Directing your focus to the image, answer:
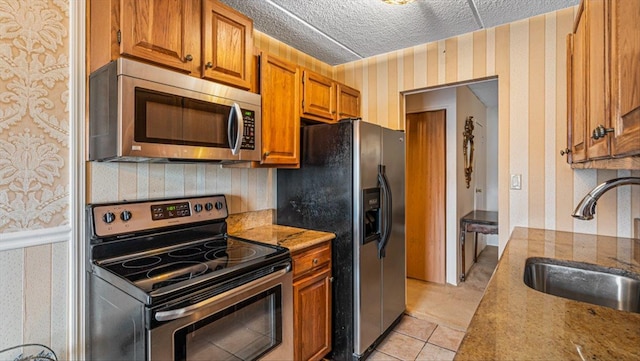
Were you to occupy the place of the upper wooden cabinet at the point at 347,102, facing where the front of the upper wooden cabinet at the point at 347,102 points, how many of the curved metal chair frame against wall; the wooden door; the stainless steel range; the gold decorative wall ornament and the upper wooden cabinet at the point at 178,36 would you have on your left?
2

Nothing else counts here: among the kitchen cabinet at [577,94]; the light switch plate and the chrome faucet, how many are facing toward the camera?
1

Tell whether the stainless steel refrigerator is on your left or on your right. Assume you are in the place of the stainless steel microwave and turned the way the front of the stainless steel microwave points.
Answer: on your left

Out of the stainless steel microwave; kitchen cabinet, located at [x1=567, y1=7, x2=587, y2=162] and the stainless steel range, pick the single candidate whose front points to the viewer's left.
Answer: the kitchen cabinet

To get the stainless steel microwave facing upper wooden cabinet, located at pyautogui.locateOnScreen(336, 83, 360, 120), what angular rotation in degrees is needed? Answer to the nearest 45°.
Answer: approximately 90° to its left

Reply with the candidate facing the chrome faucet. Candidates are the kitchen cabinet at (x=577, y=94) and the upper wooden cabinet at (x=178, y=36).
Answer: the upper wooden cabinet

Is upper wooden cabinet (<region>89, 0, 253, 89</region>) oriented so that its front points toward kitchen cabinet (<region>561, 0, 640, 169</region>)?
yes

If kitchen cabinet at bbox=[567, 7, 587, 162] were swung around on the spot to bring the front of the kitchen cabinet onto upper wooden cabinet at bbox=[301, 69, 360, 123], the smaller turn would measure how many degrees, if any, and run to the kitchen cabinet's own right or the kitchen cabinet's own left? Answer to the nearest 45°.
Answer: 0° — it already faces it

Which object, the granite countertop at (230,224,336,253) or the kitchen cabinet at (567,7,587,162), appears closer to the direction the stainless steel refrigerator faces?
the kitchen cabinet

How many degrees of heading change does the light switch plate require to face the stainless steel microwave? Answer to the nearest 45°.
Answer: approximately 45° to its right

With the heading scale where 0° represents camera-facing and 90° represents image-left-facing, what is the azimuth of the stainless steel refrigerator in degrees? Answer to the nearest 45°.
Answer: approximately 315°

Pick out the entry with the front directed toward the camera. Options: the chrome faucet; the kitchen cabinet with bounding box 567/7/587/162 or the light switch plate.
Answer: the light switch plate

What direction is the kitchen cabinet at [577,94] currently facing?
to the viewer's left
